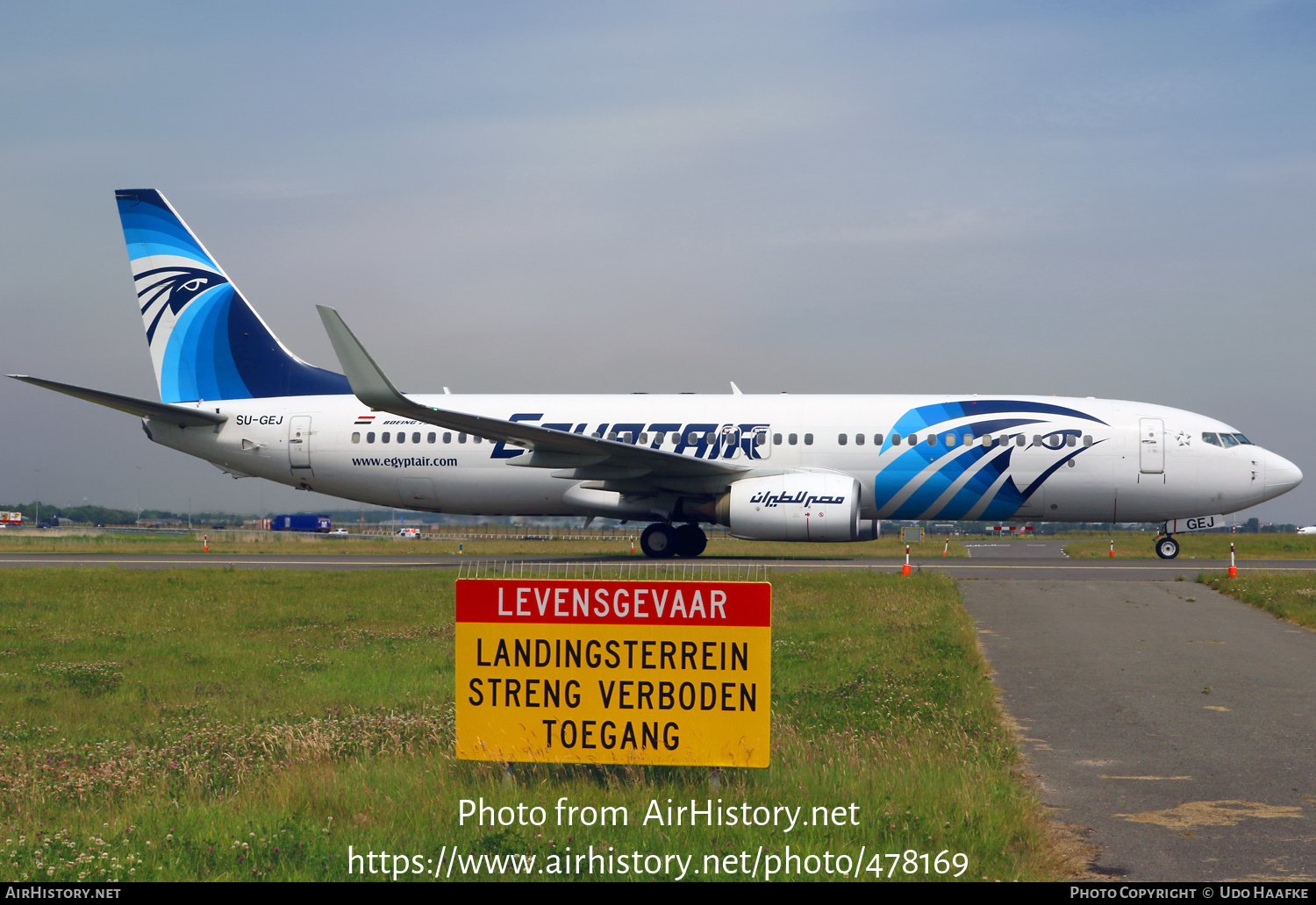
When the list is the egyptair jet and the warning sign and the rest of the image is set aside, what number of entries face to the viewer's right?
1

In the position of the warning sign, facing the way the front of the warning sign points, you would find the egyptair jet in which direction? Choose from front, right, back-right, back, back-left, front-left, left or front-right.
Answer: back

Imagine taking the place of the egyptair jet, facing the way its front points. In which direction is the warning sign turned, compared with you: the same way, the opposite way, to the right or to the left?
to the right

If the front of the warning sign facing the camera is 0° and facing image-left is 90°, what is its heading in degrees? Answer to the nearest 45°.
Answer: approximately 0°

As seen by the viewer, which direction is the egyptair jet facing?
to the viewer's right

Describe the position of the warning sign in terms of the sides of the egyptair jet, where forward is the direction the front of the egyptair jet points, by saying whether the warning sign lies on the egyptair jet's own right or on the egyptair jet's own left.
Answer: on the egyptair jet's own right
